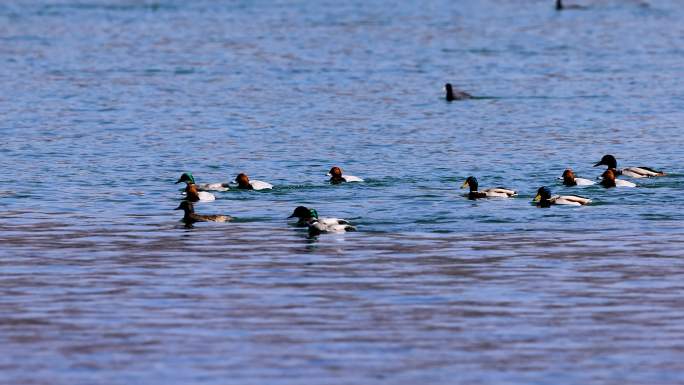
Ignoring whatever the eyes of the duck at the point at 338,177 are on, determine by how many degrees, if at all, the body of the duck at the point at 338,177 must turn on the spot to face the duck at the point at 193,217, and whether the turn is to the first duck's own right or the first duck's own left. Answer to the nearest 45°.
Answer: approximately 45° to the first duck's own left

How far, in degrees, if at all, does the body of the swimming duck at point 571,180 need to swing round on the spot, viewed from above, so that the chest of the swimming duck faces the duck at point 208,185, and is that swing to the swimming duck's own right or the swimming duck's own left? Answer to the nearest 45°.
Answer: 0° — it already faces it

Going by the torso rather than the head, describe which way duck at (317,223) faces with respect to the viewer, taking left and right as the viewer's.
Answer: facing to the left of the viewer

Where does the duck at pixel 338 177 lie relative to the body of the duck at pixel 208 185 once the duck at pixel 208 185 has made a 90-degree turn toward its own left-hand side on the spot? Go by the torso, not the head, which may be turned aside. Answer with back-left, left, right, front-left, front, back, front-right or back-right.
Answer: left

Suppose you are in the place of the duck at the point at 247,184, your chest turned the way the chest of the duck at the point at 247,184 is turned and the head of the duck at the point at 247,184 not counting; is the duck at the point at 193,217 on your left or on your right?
on your left

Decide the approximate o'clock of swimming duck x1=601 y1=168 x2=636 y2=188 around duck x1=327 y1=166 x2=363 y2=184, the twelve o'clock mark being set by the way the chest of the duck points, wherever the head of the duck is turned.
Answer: The swimming duck is roughly at 6 o'clock from the duck.

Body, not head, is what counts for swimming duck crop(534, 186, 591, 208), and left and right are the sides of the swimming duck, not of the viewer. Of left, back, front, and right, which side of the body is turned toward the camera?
left

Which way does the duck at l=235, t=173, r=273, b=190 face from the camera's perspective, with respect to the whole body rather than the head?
to the viewer's left

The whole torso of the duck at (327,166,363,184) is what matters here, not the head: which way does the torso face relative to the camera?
to the viewer's left

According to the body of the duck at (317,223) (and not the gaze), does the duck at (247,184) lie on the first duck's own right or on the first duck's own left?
on the first duck's own right

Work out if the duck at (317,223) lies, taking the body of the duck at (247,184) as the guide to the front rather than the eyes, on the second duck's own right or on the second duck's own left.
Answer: on the second duck's own left

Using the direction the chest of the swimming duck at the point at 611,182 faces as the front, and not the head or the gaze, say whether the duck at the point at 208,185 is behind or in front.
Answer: in front
